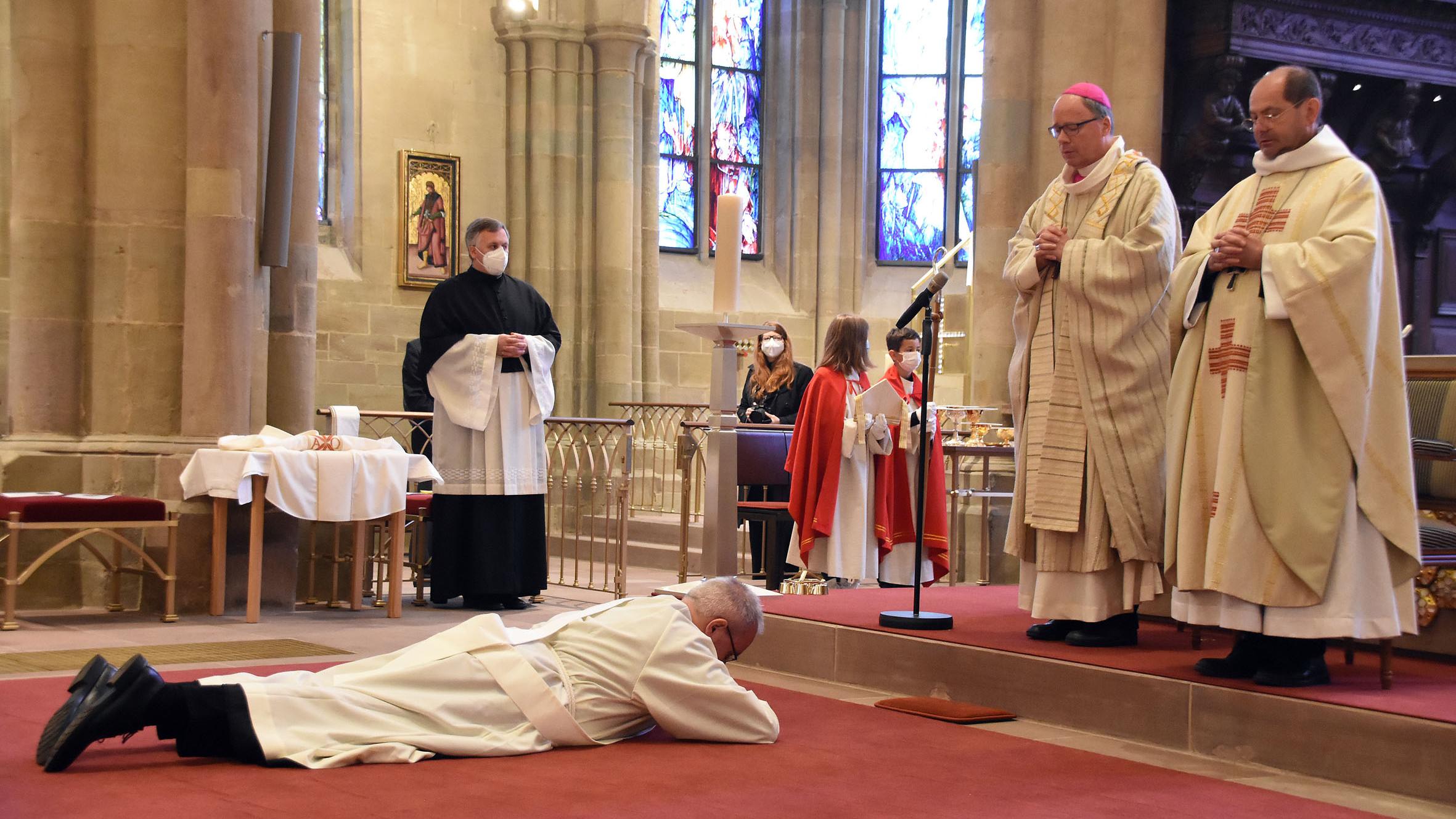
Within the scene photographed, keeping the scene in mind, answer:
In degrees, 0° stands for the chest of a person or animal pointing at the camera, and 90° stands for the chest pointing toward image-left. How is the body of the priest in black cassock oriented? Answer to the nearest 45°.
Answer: approximately 315°

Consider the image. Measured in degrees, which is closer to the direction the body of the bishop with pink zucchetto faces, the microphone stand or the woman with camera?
the microphone stand

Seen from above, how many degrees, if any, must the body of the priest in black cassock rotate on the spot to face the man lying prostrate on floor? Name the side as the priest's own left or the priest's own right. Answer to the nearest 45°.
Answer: approximately 45° to the priest's own right

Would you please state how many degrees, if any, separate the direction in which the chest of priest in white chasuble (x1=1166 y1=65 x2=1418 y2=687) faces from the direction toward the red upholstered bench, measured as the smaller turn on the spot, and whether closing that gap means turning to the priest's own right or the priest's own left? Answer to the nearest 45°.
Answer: approximately 45° to the priest's own right

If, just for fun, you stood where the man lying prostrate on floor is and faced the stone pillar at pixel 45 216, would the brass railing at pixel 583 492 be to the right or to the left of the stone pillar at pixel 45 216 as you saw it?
right

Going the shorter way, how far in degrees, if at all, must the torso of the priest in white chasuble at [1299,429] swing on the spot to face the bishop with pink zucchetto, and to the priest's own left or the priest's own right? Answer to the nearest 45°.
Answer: approximately 90° to the priest's own right

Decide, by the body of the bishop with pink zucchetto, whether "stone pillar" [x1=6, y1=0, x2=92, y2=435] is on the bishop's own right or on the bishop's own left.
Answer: on the bishop's own right

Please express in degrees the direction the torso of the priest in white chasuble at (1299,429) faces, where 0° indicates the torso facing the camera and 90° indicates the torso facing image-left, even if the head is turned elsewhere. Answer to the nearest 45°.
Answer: approximately 45°

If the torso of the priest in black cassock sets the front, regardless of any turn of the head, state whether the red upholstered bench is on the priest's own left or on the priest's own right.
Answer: on the priest's own right
